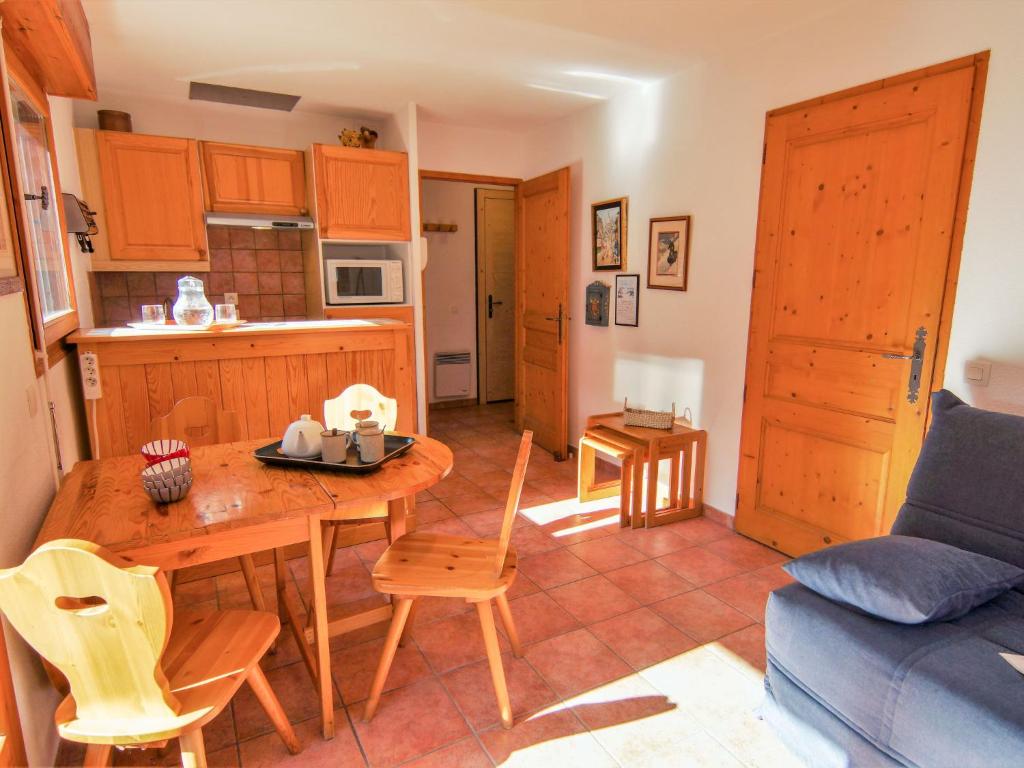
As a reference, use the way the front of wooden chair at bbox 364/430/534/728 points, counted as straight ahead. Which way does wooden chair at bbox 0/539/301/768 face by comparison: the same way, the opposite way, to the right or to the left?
to the right

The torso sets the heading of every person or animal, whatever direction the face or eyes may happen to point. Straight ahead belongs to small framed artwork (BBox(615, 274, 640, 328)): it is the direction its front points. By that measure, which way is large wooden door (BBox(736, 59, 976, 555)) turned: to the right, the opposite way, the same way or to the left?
the same way

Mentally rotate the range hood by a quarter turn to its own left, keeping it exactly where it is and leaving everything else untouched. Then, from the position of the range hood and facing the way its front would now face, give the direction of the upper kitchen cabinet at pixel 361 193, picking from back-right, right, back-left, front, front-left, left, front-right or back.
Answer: front

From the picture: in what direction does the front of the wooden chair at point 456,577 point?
to the viewer's left

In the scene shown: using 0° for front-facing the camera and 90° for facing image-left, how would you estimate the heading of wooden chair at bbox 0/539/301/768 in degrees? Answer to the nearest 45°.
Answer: approximately 225°

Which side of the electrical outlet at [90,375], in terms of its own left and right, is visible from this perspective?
front

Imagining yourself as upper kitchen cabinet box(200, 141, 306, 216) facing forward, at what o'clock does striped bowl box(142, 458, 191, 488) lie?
The striped bowl is roughly at 12 o'clock from the upper kitchen cabinet.

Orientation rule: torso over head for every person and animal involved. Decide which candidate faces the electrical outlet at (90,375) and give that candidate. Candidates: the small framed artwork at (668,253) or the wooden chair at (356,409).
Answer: the small framed artwork

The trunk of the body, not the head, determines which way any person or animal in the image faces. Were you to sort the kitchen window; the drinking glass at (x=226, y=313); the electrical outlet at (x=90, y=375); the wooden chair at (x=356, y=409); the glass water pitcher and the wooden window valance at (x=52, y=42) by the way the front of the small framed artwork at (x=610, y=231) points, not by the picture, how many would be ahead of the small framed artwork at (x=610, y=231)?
6

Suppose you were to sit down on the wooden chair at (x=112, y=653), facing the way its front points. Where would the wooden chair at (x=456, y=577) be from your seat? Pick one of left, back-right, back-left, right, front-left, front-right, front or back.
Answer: front-right

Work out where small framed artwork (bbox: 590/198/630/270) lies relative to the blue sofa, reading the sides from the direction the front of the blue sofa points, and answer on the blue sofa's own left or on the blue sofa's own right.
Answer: on the blue sofa's own right

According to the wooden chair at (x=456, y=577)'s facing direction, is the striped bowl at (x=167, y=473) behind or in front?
in front

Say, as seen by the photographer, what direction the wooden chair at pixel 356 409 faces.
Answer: facing the viewer

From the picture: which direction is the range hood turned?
toward the camera

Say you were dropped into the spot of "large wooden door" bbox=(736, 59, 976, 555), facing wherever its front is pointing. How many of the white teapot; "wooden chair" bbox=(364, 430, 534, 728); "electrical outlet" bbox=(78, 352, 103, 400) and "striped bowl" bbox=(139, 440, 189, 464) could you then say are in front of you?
4

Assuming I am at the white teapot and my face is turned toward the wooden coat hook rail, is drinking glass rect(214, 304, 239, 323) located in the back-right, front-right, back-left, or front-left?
front-left

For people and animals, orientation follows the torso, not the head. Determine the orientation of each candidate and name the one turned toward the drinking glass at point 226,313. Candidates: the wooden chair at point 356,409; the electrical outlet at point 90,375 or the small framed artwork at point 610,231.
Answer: the small framed artwork

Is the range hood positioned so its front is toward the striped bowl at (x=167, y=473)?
yes

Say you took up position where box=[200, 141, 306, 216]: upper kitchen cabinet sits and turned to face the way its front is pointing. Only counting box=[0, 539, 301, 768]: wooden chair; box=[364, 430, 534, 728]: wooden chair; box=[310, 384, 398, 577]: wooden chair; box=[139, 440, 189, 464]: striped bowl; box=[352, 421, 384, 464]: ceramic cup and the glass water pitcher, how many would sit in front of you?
6

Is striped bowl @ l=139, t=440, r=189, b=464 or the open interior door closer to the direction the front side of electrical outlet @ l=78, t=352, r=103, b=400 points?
the striped bowl
